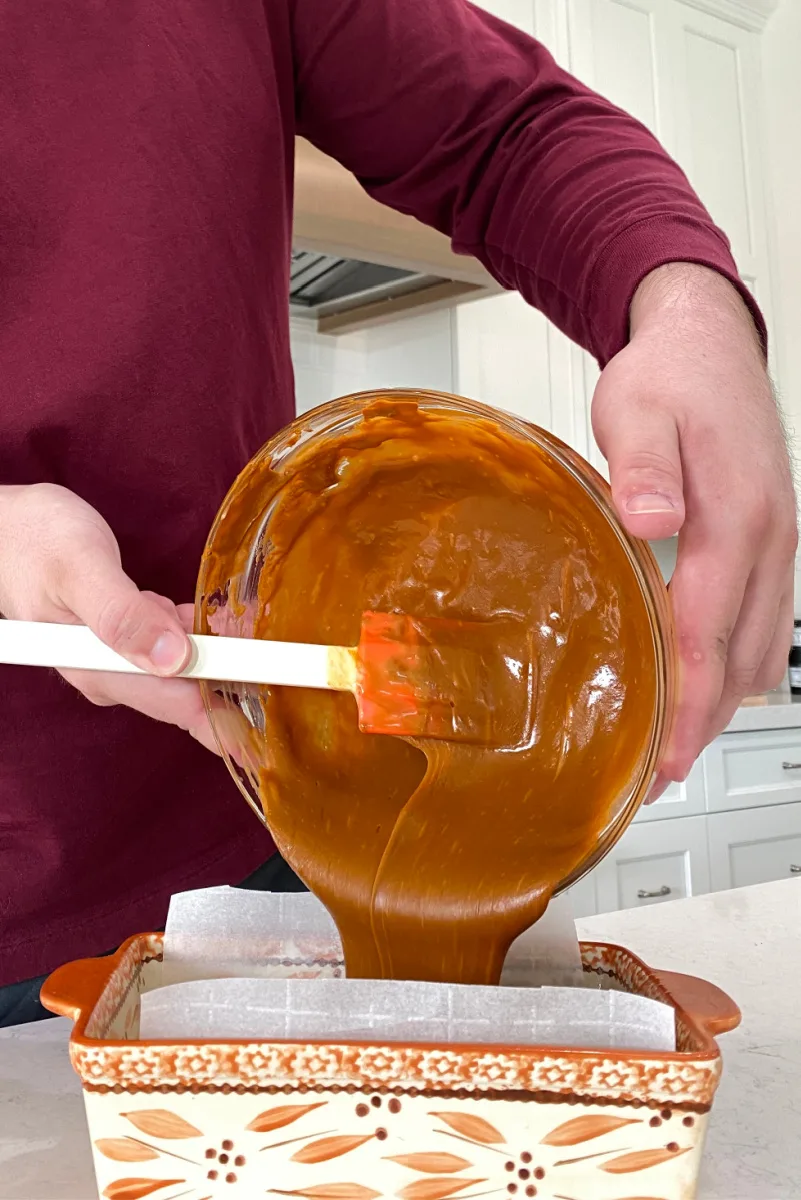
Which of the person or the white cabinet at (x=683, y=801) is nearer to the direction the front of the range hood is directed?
the person

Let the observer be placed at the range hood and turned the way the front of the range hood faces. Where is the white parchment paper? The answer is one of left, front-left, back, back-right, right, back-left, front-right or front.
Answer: front-right

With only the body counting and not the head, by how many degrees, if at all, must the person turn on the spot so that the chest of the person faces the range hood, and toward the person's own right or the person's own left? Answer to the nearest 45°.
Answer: approximately 180°

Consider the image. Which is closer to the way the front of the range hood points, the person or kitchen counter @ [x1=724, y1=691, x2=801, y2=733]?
the person

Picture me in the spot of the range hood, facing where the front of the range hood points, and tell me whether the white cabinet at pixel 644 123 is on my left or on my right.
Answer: on my left

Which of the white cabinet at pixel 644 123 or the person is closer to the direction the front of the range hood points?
the person

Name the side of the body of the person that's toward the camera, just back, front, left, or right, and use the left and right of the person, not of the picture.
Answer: front

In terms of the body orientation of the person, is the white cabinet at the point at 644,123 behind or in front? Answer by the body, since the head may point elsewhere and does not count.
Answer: behind

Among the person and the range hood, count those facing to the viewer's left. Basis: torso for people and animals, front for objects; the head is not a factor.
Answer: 0

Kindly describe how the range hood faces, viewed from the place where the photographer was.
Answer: facing the viewer and to the right of the viewer

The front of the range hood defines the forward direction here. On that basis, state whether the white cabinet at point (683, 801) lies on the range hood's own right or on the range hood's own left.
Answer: on the range hood's own left
